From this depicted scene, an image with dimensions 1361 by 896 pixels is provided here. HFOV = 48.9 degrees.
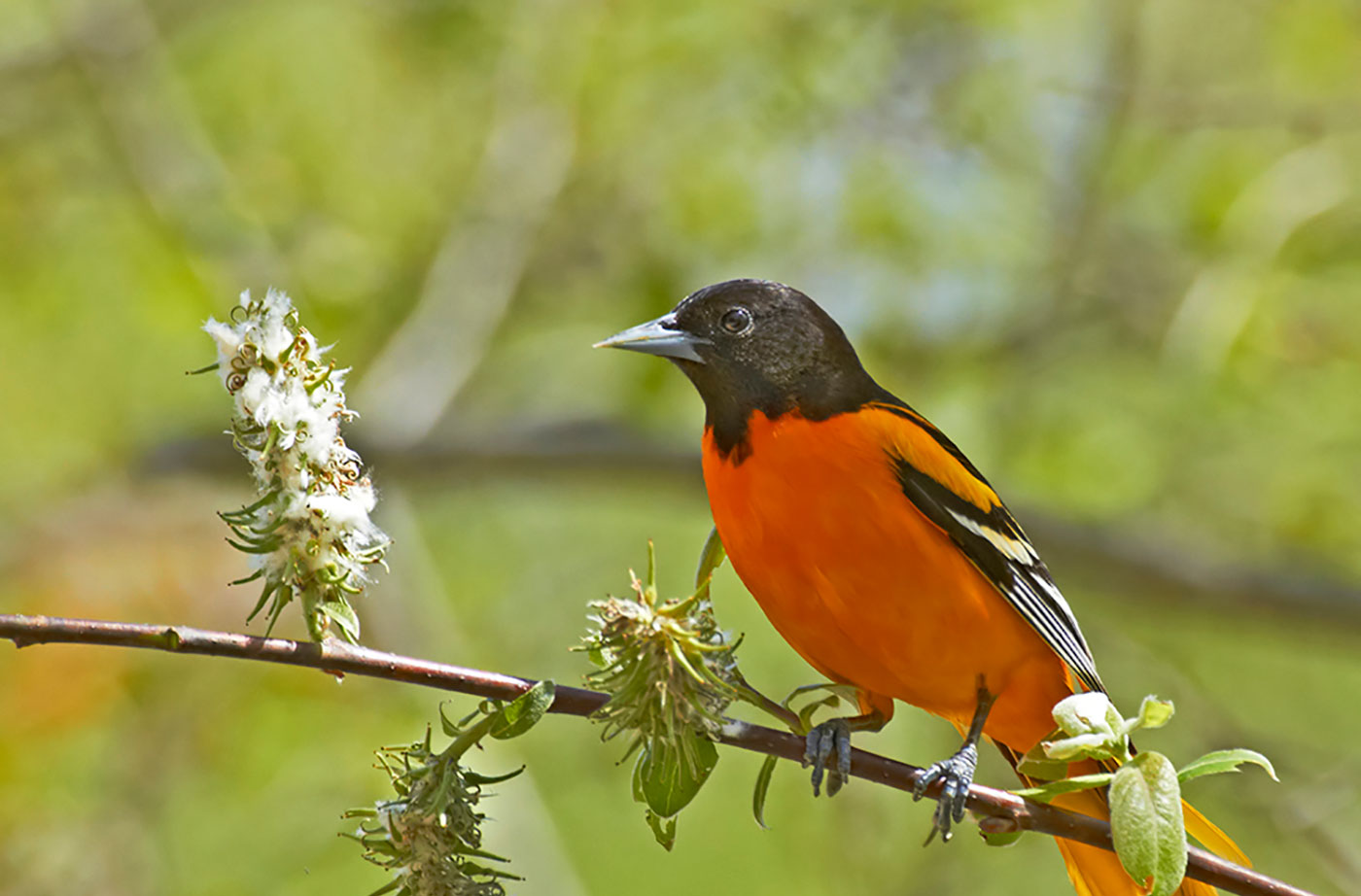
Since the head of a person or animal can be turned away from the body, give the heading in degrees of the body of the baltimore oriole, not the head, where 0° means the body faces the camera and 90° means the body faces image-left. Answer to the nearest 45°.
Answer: approximately 45°

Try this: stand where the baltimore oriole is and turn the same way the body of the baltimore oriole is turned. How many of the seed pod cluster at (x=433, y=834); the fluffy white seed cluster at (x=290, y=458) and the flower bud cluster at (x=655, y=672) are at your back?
0

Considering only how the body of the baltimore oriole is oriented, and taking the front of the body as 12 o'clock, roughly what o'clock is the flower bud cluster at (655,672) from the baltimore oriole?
The flower bud cluster is roughly at 11 o'clock from the baltimore oriole.

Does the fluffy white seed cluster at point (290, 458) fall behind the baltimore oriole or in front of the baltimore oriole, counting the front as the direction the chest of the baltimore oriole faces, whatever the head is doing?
in front
